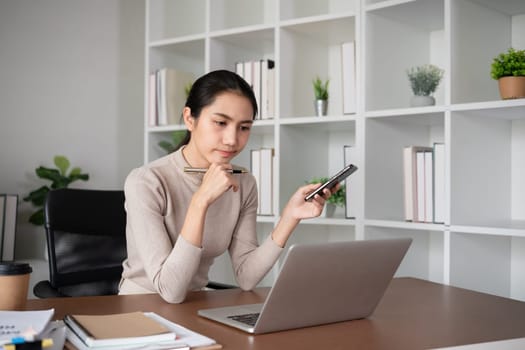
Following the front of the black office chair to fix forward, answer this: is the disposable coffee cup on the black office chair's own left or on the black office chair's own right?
on the black office chair's own right

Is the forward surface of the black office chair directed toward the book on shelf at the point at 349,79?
no

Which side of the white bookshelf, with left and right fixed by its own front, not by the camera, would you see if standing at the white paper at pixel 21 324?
front

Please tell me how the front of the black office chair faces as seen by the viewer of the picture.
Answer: facing the viewer and to the right of the viewer

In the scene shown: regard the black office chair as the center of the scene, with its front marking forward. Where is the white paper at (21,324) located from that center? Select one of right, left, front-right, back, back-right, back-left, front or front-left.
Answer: front-right

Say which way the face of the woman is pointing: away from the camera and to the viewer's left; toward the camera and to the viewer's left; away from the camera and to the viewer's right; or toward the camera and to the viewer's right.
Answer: toward the camera and to the viewer's right

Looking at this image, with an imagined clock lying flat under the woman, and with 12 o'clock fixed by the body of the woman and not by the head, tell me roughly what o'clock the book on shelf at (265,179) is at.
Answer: The book on shelf is roughly at 8 o'clock from the woman.

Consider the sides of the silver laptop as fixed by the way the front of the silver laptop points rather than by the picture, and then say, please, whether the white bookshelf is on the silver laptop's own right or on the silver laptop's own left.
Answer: on the silver laptop's own right

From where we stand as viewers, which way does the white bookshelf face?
facing the viewer and to the left of the viewer

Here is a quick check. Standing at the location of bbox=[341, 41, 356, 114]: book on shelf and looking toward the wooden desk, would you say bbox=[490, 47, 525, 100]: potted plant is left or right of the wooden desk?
left

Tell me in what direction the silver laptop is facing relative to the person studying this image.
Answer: facing away from the viewer and to the left of the viewer

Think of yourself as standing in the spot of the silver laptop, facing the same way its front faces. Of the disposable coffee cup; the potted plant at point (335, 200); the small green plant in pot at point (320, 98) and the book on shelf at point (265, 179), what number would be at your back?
0

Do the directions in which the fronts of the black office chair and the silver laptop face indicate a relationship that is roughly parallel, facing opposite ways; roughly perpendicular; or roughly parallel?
roughly parallel, facing opposite ways

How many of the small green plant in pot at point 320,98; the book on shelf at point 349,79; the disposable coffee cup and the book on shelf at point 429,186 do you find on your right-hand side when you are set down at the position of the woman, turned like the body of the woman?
1

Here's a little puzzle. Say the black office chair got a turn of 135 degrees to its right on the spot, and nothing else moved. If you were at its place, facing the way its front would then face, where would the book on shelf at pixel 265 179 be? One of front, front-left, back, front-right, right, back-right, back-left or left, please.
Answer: back-right

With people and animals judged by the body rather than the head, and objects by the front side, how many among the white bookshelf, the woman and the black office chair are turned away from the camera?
0
